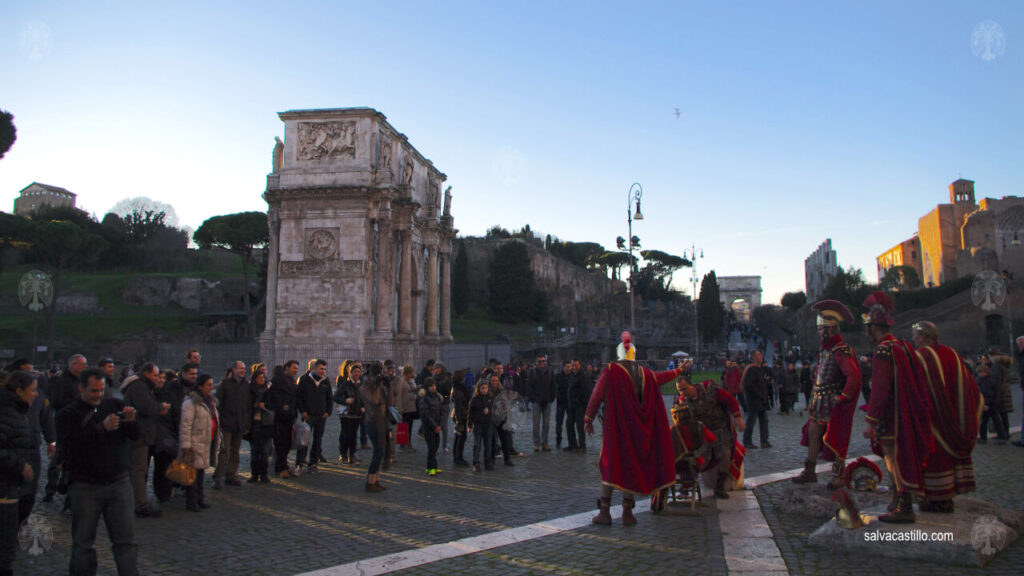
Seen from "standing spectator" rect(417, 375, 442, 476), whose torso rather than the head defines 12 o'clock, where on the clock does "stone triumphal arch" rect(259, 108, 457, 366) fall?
The stone triumphal arch is roughly at 7 o'clock from the standing spectator.

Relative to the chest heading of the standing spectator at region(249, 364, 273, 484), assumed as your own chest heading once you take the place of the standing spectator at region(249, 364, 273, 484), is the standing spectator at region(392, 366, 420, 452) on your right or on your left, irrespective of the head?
on your left

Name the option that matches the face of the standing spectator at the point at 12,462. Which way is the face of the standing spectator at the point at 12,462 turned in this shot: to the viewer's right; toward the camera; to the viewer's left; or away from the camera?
to the viewer's right

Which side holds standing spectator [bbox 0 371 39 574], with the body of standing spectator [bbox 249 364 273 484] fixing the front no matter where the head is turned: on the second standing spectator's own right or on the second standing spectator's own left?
on the second standing spectator's own right
